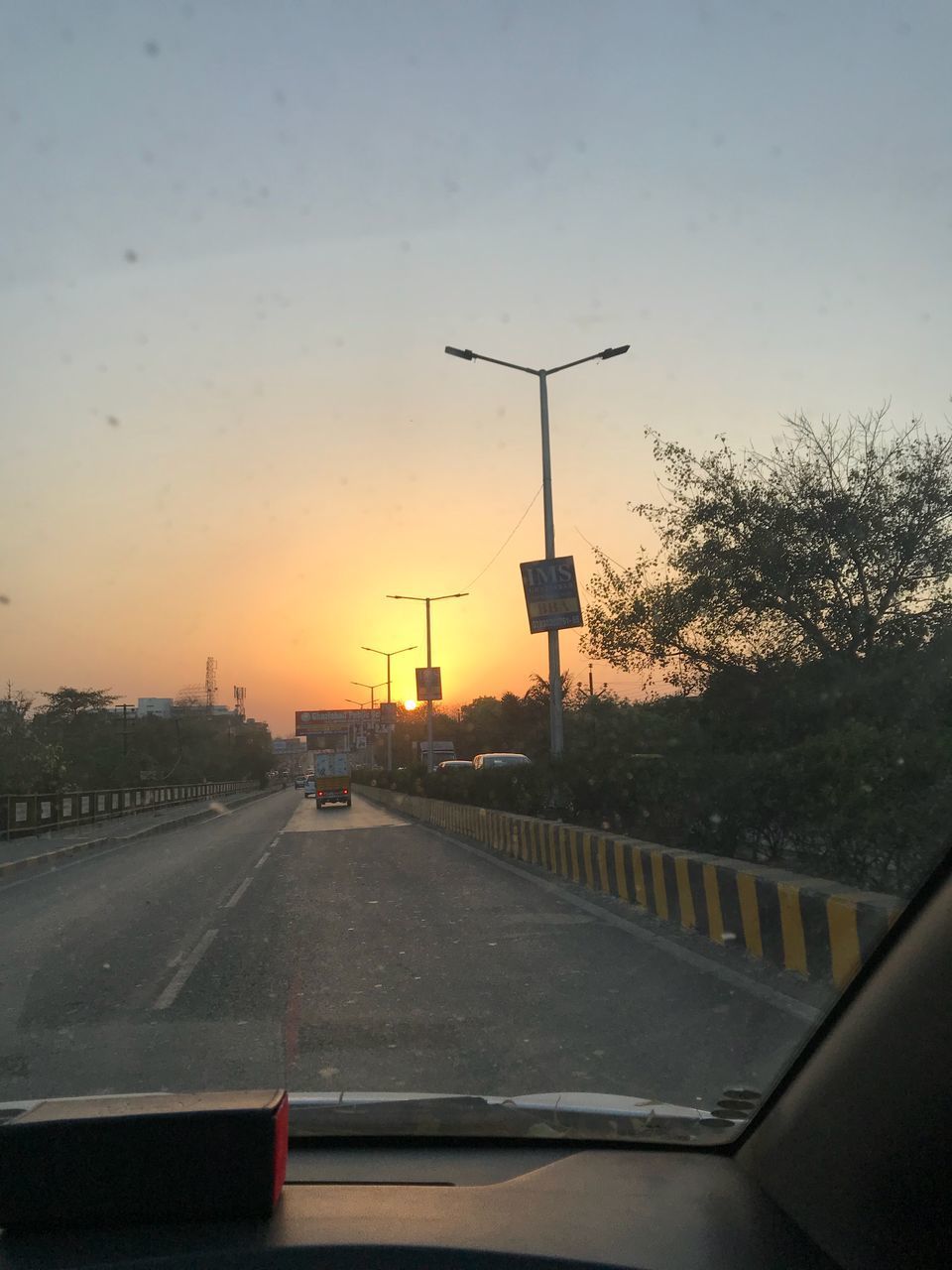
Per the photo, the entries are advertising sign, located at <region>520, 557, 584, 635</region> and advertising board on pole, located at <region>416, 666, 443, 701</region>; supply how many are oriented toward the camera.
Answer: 2

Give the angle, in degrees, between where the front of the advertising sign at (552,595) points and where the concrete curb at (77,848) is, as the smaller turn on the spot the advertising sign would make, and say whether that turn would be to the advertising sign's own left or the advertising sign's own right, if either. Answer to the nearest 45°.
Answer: approximately 90° to the advertising sign's own right

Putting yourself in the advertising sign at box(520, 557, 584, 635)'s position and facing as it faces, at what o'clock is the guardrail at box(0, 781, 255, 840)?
The guardrail is roughly at 4 o'clock from the advertising sign.

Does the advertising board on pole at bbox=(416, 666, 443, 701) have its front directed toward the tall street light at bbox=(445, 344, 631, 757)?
yes

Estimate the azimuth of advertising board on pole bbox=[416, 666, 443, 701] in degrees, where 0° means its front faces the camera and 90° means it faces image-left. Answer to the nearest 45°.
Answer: approximately 0°

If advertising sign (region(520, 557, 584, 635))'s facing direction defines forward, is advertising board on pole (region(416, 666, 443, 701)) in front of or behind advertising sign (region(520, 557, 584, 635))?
behind

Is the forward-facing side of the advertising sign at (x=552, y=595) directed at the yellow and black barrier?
yes

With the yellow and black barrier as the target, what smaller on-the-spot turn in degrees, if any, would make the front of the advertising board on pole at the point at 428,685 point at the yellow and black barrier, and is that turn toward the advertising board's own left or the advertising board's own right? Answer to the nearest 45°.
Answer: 0° — it already faces it

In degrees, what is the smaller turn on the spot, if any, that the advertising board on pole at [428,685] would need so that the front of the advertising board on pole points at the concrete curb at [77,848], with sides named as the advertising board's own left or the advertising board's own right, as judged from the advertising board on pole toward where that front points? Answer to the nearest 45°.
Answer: approximately 45° to the advertising board's own right

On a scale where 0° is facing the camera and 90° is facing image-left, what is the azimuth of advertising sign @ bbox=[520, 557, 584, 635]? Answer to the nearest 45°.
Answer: approximately 0°

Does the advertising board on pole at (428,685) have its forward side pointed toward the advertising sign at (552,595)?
yes
